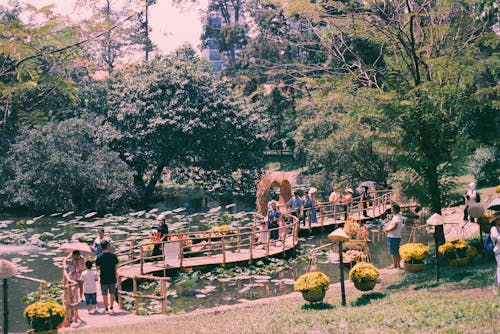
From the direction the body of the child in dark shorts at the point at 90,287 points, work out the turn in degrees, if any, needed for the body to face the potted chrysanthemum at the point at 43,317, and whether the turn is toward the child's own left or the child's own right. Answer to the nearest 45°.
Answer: approximately 180°

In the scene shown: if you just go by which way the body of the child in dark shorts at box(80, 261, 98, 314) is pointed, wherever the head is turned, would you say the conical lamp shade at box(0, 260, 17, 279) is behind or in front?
behind

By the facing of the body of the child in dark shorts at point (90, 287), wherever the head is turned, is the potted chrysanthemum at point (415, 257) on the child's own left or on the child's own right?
on the child's own right

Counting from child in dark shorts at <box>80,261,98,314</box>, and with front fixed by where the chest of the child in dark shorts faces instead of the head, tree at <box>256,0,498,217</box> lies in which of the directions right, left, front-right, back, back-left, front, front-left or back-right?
right

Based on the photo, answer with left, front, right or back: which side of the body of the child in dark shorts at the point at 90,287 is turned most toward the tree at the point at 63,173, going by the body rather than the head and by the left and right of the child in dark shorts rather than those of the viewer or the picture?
front

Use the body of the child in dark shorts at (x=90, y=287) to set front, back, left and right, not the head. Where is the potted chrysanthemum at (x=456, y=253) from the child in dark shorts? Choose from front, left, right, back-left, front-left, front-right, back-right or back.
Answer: right

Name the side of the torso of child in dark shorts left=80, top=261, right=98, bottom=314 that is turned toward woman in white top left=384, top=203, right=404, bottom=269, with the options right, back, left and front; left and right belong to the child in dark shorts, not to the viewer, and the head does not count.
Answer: right
